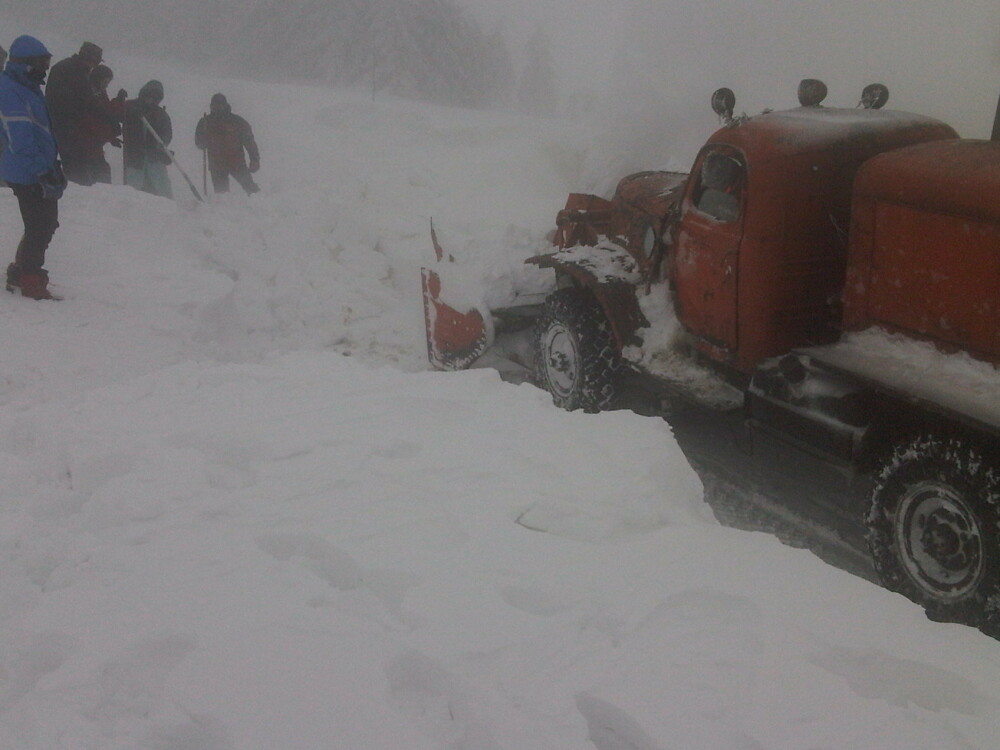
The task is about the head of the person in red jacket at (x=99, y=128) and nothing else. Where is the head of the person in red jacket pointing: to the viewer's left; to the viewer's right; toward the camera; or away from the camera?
to the viewer's right

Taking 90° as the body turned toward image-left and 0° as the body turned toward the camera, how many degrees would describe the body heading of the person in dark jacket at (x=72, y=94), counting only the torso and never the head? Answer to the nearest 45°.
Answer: approximately 270°

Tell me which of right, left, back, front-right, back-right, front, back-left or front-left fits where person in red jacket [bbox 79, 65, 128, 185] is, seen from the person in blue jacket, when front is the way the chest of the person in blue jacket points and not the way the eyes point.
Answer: left

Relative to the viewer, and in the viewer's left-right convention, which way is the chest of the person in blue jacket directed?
facing to the right of the viewer

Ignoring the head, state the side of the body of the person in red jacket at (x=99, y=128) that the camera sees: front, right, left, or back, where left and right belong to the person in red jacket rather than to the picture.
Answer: right

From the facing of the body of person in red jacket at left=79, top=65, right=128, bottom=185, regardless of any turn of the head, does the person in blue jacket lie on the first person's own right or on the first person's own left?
on the first person's own right

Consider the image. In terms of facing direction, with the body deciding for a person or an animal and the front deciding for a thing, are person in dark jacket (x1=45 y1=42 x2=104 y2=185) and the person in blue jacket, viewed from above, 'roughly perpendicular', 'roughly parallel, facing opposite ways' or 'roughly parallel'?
roughly parallel

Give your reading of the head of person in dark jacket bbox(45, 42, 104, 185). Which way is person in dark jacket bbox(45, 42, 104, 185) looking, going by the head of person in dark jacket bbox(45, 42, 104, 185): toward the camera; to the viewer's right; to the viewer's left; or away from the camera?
to the viewer's right

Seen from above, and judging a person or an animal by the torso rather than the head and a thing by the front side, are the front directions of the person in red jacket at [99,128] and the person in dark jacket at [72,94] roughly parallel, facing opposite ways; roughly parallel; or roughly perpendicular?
roughly parallel

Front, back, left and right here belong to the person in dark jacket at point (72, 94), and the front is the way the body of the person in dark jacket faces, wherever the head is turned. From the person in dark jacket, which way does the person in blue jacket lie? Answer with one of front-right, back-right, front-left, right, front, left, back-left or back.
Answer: right

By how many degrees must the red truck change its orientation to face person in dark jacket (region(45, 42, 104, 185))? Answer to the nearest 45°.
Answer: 0° — it already faces them

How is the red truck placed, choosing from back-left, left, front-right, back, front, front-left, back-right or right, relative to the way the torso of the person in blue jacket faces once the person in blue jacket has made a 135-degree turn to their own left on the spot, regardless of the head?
back

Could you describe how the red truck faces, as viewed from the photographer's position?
facing away from the viewer and to the left of the viewer
